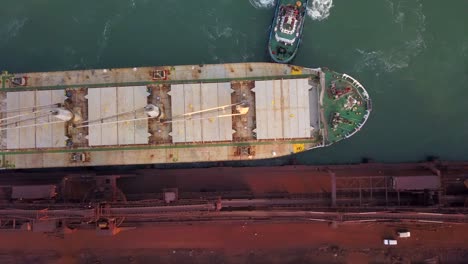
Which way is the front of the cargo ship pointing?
to the viewer's right
